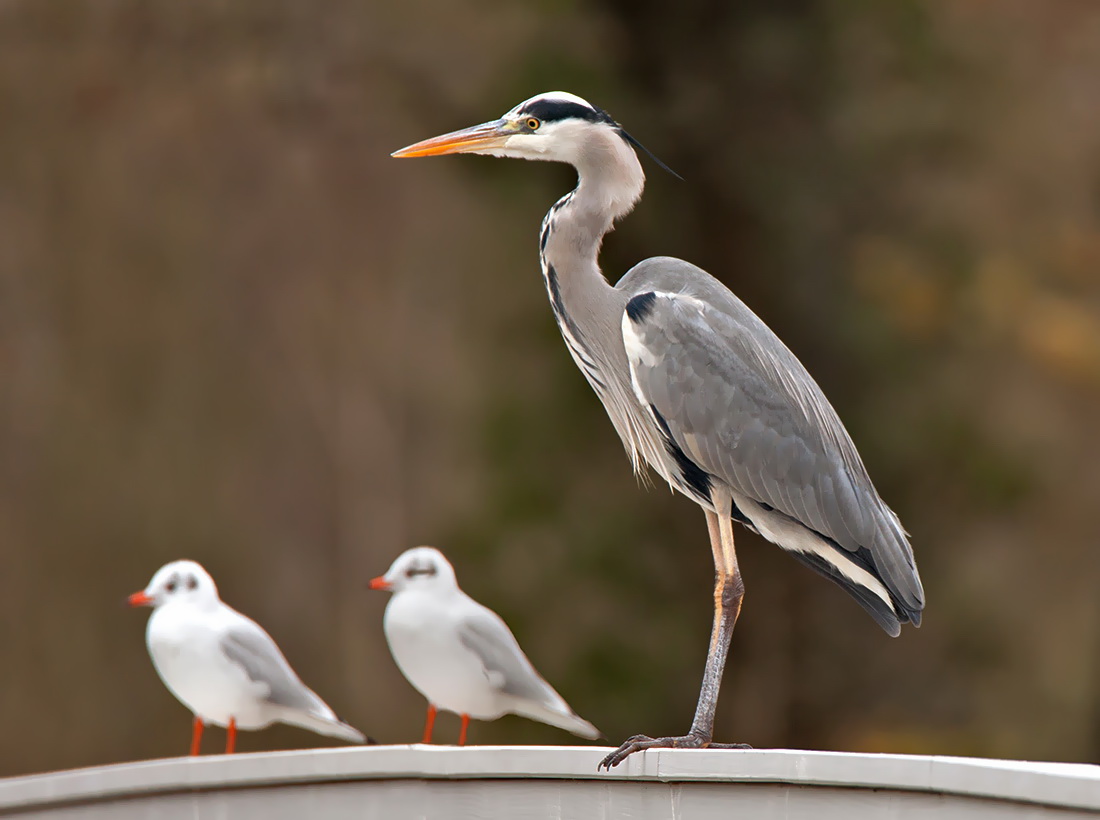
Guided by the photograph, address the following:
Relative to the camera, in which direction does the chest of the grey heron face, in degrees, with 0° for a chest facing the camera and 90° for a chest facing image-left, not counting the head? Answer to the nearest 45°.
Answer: approximately 90°
